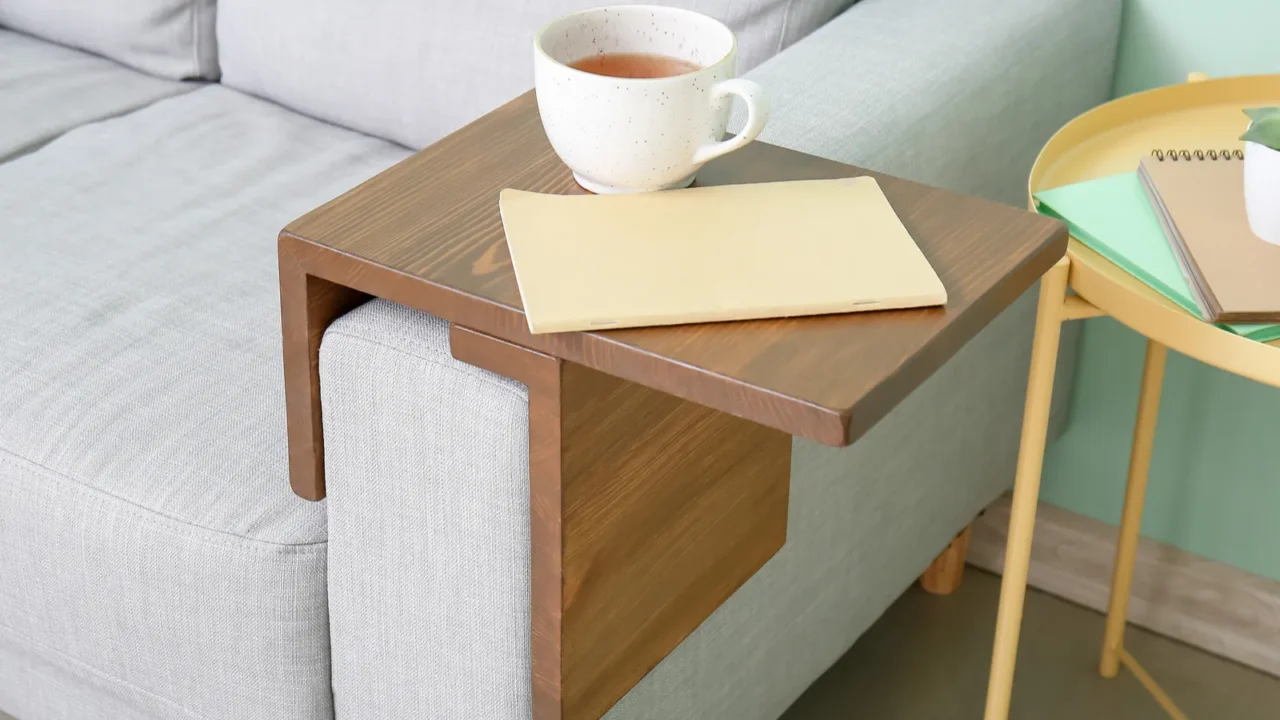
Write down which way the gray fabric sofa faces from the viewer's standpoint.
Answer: facing the viewer and to the left of the viewer

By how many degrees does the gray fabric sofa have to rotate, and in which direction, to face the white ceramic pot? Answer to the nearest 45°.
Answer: approximately 135° to its left
